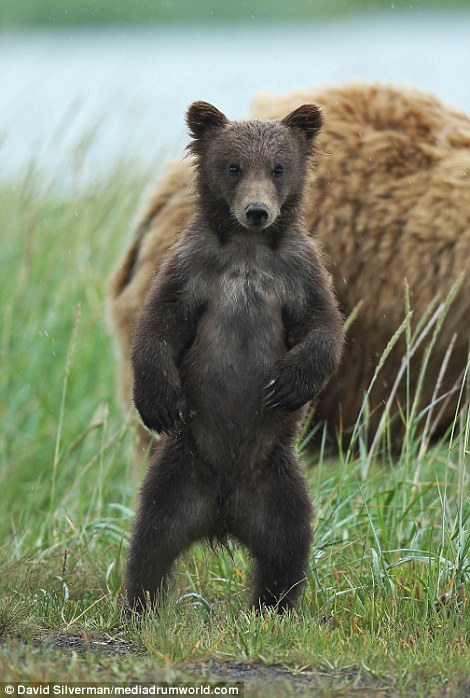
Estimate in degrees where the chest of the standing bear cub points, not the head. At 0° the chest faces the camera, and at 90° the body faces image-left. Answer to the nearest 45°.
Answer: approximately 0°

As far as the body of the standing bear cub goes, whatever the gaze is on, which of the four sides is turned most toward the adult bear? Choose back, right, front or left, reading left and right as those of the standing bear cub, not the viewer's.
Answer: back
